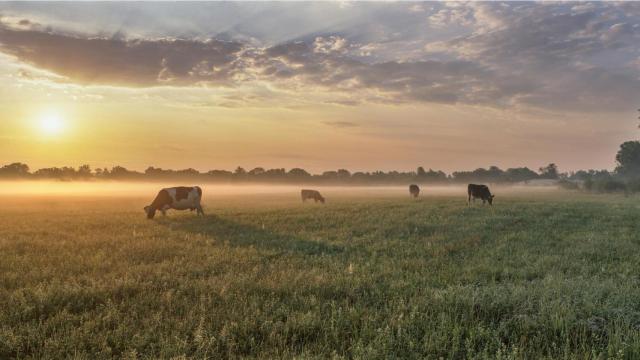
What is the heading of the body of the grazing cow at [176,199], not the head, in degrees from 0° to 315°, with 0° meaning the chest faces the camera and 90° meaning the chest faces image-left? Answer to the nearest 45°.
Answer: approximately 90°
